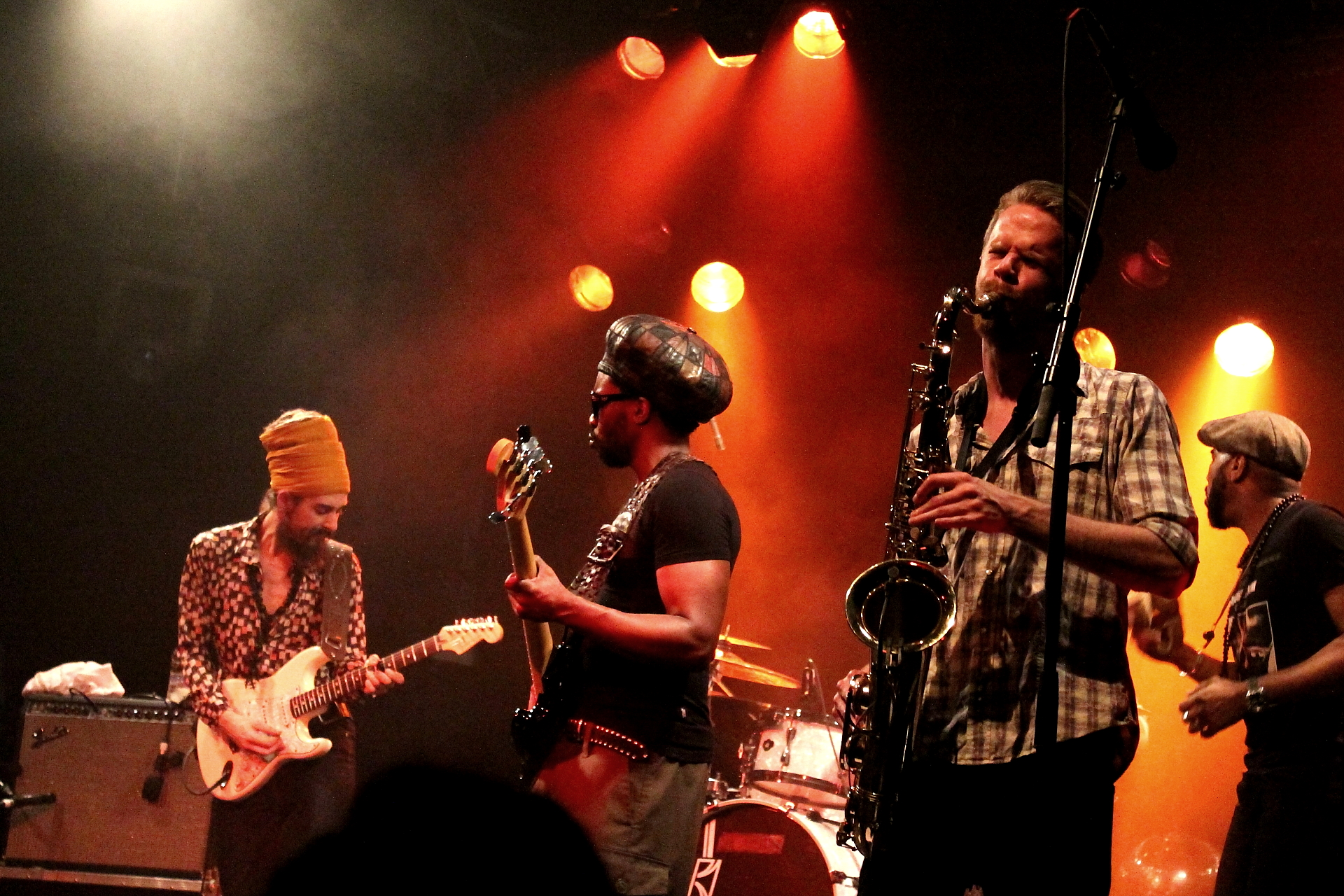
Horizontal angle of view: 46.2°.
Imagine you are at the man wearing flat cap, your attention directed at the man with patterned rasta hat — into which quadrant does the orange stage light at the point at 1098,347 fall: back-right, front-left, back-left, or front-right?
back-right

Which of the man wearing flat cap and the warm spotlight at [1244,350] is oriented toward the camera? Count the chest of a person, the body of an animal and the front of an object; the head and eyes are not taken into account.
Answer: the warm spotlight

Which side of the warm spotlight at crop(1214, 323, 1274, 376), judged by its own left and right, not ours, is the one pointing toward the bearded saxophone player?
front

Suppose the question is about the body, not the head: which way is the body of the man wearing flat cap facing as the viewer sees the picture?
to the viewer's left

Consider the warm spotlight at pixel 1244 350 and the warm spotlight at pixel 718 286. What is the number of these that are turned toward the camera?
2

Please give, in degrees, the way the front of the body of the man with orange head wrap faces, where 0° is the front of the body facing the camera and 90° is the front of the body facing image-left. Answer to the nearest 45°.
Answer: approximately 315°

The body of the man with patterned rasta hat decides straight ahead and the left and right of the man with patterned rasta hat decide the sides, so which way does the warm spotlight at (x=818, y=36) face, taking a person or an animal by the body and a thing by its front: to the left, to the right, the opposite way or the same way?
to the left

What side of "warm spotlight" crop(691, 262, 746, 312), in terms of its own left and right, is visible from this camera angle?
front

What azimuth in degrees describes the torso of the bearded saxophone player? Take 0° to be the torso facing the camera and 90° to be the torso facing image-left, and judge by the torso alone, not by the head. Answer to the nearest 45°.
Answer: approximately 45°

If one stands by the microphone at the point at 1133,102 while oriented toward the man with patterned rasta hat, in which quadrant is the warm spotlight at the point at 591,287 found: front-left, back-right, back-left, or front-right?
front-right

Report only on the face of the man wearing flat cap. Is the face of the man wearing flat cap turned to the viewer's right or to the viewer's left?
to the viewer's left

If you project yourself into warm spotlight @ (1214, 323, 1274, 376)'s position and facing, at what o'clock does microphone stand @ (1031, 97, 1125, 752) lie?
The microphone stand is roughly at 12 o'clock from the warm spotlight.

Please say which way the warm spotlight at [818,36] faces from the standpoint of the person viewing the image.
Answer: facing the viewer
